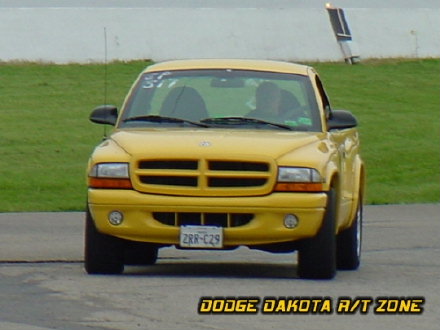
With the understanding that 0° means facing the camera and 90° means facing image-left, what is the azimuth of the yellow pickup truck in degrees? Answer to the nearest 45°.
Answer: approximately 0°
